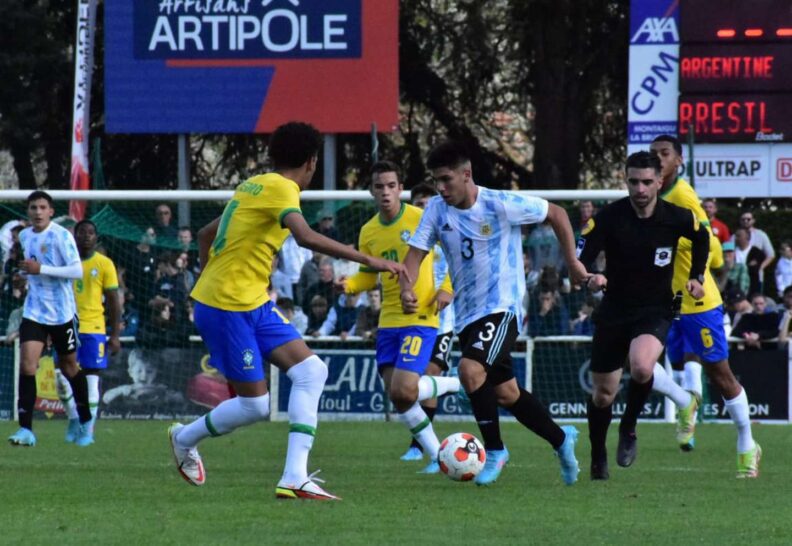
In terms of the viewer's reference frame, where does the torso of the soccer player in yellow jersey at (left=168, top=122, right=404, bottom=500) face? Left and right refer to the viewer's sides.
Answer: facing away from the viewer and to the right of the viewer

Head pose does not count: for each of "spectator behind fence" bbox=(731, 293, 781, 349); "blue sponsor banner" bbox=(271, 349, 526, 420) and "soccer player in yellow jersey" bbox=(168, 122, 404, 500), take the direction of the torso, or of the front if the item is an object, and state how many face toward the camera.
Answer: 2

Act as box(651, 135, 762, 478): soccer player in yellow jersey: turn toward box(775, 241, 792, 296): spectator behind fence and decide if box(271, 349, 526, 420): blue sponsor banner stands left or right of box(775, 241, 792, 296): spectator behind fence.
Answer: left

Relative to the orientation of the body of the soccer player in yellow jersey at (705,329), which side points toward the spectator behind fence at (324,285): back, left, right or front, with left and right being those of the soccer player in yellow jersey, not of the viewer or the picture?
right

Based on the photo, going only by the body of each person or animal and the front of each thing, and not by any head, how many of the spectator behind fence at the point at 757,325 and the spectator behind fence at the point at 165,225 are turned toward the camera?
2
